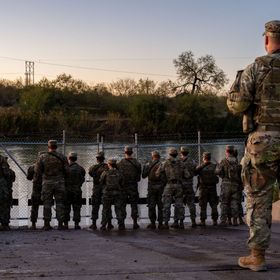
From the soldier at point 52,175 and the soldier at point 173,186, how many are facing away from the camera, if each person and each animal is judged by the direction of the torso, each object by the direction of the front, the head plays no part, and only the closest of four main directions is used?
2

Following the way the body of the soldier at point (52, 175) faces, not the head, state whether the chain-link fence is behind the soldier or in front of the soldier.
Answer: in front

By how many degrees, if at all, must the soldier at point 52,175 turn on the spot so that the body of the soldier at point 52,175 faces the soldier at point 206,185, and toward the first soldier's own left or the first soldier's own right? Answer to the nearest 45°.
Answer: approximately 90° to the first soldier's own right

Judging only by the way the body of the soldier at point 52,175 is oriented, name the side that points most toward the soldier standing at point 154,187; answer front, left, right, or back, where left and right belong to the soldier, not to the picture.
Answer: right

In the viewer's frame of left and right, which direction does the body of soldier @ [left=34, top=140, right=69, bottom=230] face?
facing away from the viewer

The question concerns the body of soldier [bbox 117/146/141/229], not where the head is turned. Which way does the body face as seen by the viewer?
away from the camera

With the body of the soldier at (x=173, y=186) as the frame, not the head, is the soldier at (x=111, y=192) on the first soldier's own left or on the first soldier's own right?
on the first soldier's own left

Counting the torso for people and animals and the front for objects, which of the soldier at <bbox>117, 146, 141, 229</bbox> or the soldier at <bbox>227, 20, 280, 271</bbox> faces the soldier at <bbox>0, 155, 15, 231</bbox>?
the soldier at <bbox>227, 20, 280, 271</bbox>

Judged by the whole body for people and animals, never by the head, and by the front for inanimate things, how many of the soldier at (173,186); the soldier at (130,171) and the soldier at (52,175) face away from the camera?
3

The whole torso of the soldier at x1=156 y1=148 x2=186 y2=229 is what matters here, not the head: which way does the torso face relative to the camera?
away from the camera

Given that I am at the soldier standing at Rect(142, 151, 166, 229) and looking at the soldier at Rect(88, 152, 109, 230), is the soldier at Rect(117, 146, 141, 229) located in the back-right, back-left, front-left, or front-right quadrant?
front-right

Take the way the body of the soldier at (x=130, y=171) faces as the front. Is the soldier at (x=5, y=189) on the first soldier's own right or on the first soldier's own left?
on the first soldier's own left

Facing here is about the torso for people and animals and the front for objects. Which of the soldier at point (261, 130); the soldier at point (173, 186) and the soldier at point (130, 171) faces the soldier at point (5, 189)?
the soldier at point (261, 130)

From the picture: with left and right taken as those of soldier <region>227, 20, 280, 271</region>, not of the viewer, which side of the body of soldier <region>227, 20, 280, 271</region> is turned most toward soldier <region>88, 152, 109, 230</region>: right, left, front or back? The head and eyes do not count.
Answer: front

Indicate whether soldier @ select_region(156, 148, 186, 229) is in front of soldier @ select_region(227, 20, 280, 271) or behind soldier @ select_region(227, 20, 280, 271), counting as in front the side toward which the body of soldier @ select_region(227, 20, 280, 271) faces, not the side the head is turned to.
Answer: in front

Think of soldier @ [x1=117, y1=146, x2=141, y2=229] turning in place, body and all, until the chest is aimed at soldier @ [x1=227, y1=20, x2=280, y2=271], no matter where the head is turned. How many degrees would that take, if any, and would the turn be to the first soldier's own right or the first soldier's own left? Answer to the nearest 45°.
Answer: approximately 180°

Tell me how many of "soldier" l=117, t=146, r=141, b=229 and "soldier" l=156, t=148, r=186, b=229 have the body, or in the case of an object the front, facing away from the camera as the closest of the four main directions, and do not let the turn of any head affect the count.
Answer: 2

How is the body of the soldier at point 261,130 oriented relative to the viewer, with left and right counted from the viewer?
facing away from the viewer and to the left of the viewer
